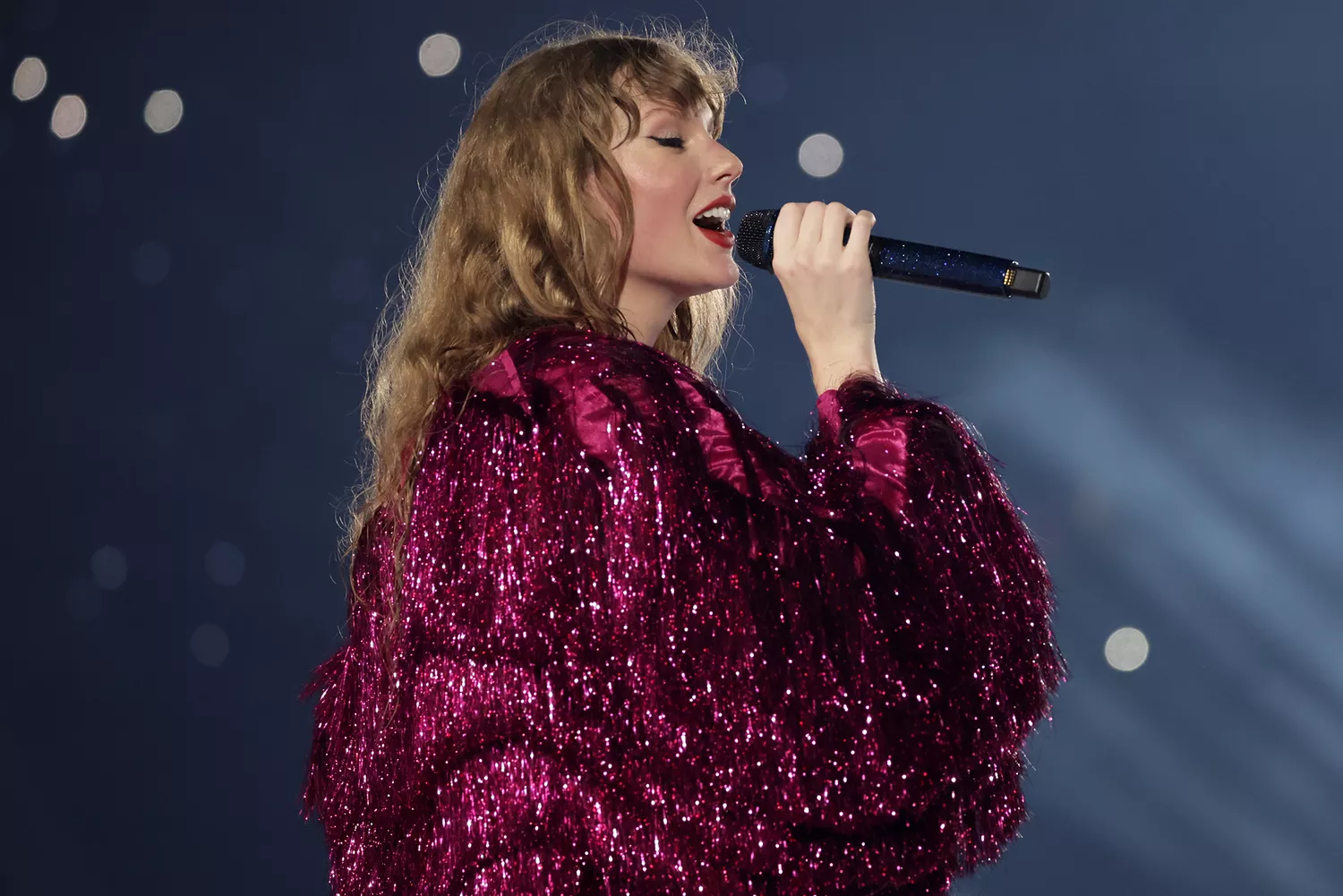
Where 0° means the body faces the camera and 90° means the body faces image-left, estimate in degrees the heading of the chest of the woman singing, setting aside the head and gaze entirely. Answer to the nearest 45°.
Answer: approximately 270°

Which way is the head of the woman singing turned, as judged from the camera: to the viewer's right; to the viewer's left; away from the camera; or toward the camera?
to the viewer's right
